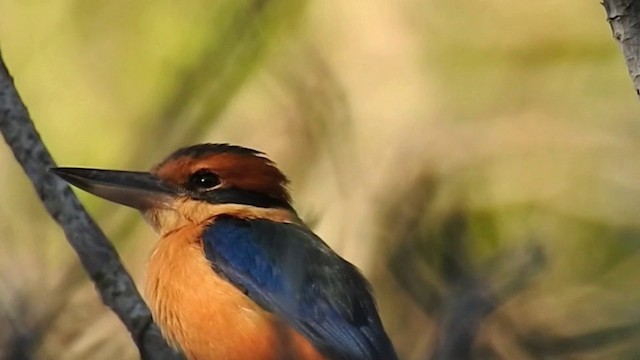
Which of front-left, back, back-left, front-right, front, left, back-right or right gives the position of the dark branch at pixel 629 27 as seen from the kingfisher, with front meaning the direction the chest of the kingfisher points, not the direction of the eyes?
back-left

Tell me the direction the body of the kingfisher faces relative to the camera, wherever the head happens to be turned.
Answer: to the viewer's left
